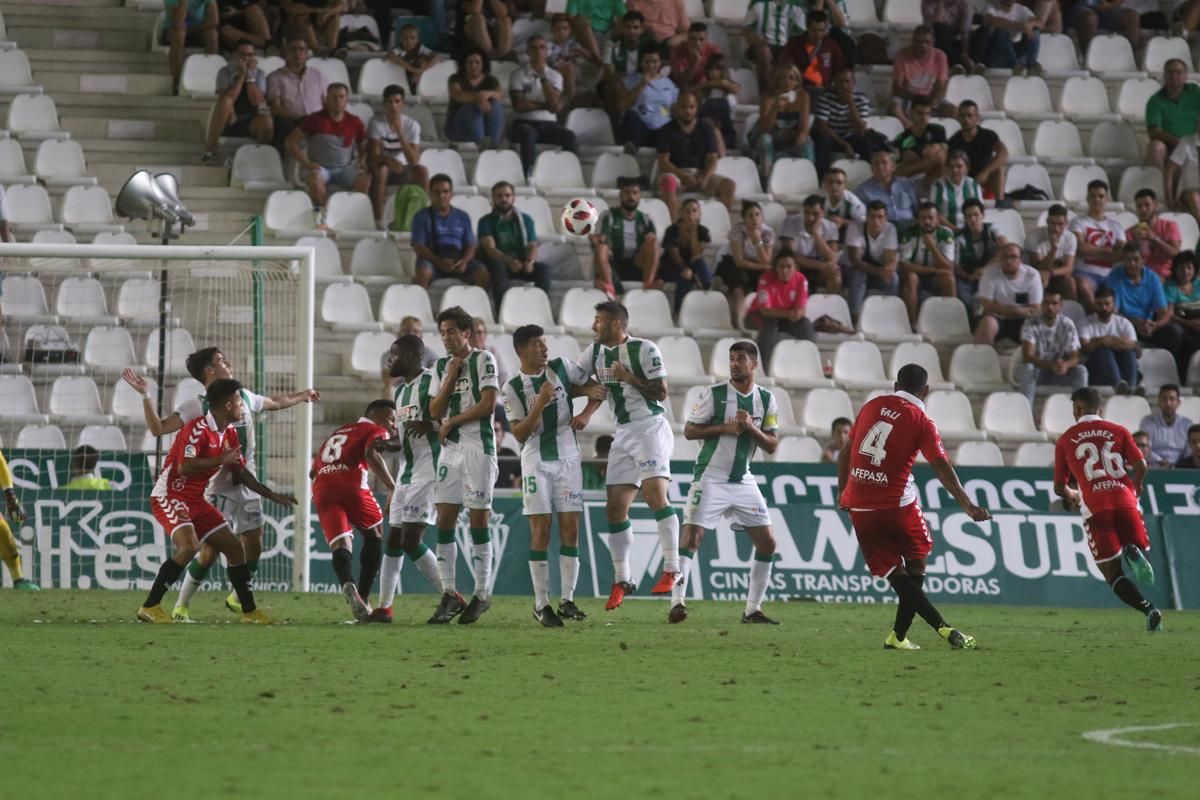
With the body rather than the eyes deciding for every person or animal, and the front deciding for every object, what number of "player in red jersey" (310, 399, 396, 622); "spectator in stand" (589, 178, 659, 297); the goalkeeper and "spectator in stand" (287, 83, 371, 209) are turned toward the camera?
2

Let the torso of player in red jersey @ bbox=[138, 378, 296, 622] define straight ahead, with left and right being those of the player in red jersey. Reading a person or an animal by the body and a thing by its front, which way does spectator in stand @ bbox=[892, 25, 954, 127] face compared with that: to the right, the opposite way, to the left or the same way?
to the right

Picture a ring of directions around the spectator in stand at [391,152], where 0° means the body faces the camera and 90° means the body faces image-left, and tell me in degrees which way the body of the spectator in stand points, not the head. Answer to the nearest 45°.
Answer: approximately 0°

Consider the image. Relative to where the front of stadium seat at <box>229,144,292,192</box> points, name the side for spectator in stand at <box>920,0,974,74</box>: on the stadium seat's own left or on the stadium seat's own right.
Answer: on the stadium seat's own left

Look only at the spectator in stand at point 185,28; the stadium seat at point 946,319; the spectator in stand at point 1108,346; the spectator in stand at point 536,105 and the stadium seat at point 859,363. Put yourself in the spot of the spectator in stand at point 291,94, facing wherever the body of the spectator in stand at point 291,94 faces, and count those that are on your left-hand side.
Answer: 4

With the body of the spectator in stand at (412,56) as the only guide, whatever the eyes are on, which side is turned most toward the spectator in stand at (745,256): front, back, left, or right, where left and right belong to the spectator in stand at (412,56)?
left

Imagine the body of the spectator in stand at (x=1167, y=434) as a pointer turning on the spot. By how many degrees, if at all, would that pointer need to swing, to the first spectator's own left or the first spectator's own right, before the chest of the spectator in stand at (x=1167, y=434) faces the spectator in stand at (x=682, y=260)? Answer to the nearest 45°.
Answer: approximately 90° to the first spectator's own right
